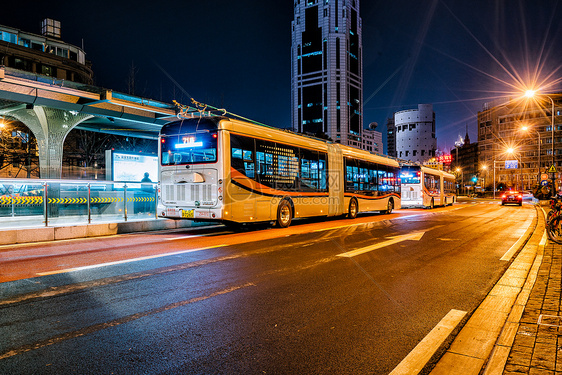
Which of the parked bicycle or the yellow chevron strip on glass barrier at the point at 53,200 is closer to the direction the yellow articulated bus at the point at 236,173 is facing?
the parked bicycle

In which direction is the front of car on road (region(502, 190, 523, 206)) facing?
away from the camera

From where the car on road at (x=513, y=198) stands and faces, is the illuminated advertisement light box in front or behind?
behind

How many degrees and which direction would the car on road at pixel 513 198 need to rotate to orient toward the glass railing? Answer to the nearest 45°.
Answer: approximately 180°

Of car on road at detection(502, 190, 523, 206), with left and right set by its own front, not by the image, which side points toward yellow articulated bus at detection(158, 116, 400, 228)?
back

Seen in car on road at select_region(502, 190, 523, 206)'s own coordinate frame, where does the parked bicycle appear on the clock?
The parked bicycle is roughly at 6 o'clock from the car on road.

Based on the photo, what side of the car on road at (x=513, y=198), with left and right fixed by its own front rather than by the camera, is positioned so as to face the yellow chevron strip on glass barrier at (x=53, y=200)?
back
